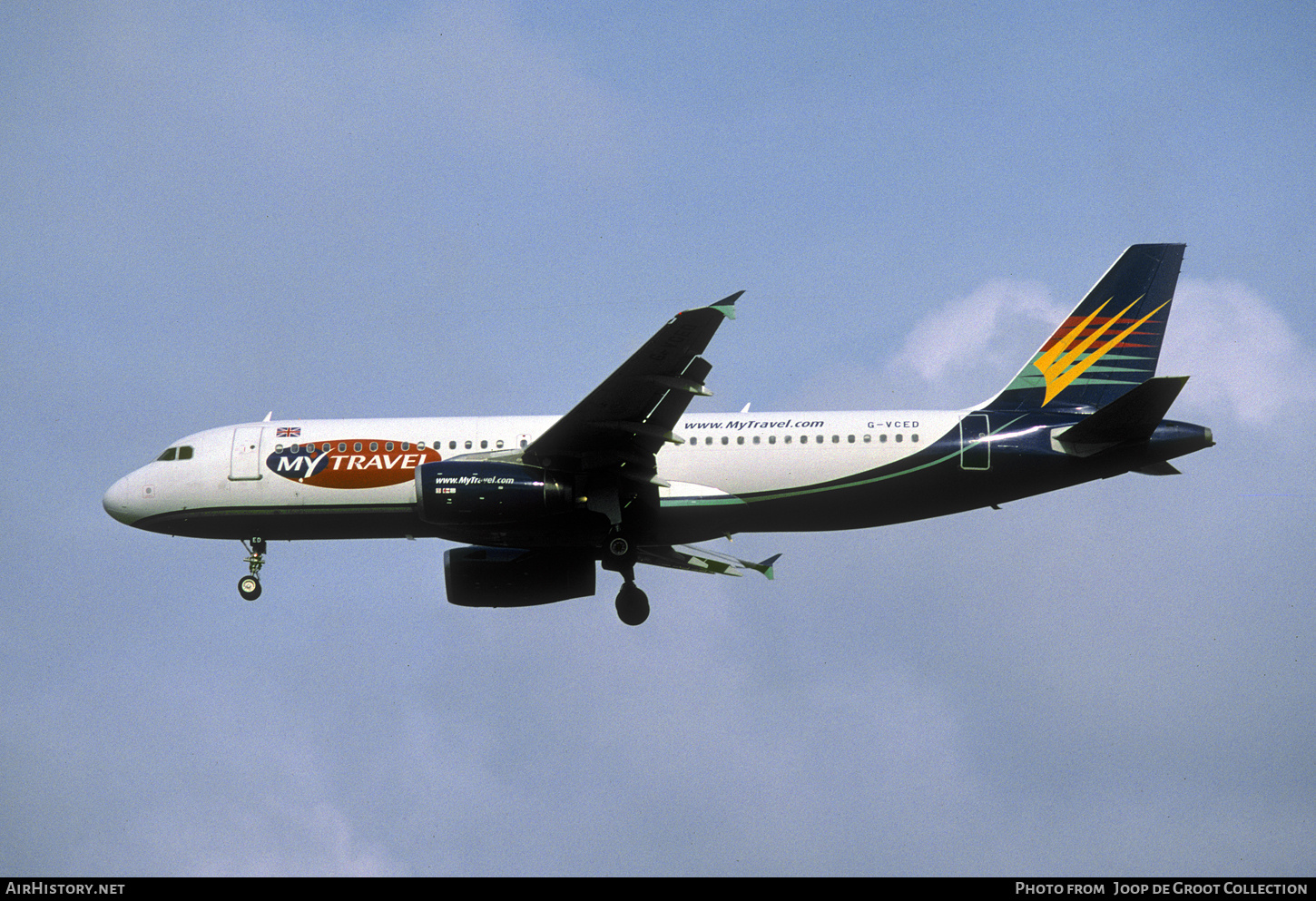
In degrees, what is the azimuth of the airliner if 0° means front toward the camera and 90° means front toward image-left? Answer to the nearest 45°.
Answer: approximately 90°
